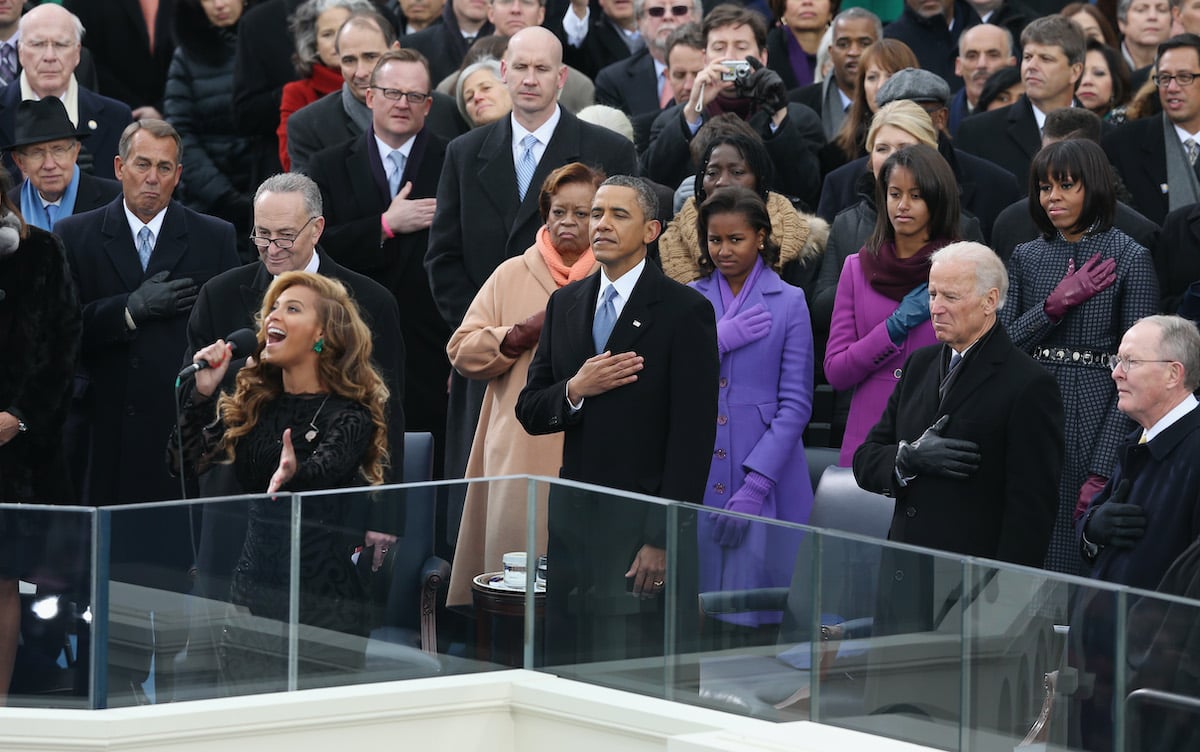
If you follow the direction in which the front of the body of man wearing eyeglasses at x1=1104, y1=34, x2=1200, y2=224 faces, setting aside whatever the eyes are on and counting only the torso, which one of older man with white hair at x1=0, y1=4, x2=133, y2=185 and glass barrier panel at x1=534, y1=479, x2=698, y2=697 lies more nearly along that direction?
the glass barrier panel

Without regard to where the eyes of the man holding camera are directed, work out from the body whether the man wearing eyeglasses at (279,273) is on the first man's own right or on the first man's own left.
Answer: on the first man's own right

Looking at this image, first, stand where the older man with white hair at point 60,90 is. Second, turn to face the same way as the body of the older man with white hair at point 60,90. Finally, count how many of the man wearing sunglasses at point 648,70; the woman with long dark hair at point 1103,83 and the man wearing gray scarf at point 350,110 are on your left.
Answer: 3

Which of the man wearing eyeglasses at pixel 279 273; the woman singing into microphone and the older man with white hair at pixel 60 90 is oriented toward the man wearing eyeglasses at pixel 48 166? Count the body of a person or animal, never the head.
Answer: the older man with white hair

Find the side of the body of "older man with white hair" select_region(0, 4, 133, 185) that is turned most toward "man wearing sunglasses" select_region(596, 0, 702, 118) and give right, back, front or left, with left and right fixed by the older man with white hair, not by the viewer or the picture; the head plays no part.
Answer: left

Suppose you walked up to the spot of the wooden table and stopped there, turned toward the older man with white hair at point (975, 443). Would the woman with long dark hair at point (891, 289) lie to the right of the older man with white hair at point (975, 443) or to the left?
left

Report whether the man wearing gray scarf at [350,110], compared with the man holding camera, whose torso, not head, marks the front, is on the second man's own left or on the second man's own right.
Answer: on the second man's own right

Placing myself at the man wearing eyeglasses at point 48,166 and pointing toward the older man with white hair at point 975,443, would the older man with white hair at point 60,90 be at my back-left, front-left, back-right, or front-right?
back-left

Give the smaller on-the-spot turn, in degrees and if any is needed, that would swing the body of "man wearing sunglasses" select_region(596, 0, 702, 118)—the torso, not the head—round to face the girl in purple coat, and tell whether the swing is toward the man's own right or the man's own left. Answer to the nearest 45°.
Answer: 0° — they already face them

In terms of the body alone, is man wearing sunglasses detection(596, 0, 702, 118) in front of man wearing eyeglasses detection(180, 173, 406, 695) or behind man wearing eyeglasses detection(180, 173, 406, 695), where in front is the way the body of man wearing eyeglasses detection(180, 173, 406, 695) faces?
behind

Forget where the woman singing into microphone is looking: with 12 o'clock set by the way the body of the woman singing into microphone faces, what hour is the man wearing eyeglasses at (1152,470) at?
The man wearing eyeglasses is roughly at 8 o'clock from the woman singing into microphone.
